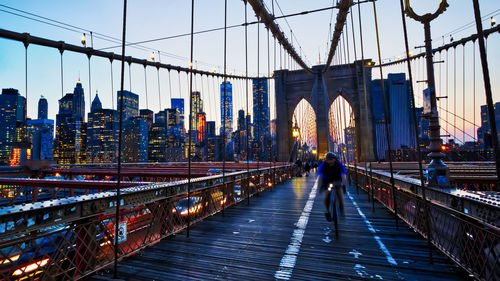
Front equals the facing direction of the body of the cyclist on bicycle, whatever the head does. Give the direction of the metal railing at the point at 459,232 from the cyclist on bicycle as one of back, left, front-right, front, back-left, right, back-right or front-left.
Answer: front-left

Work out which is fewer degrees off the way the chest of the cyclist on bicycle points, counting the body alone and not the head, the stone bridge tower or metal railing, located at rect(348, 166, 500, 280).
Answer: the metal railing

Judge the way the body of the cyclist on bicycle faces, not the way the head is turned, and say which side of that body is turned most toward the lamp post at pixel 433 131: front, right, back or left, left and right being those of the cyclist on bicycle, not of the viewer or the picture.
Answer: left

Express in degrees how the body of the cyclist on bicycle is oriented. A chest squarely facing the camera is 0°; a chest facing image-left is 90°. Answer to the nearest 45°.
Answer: approximately 0°

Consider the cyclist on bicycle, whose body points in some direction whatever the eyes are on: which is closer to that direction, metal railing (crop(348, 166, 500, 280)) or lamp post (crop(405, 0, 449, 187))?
the metal railing

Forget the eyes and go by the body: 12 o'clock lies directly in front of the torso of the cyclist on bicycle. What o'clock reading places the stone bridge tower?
The stone bridge tower is roughly at 6 o'clock from the cyclist on bicycle.
